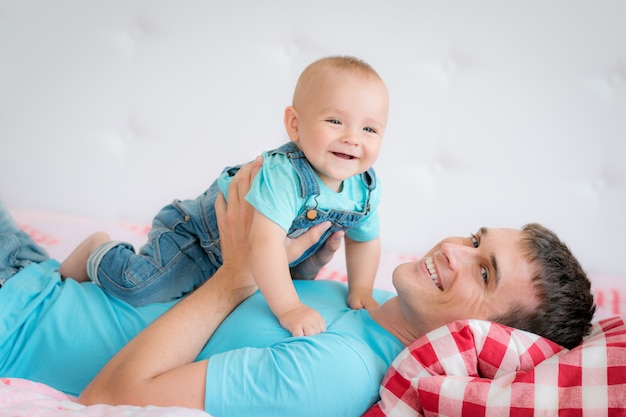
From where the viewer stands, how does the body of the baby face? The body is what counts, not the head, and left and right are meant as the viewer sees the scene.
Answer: facing the viewer and to the right of the viewer
